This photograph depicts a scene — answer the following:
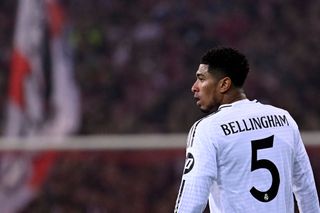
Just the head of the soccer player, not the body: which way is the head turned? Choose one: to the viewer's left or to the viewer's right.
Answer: to the viewer's left

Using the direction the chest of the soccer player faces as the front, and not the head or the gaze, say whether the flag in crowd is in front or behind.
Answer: in front

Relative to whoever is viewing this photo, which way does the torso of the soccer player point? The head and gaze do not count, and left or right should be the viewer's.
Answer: facing away from the viewer and to the left of the viewer
